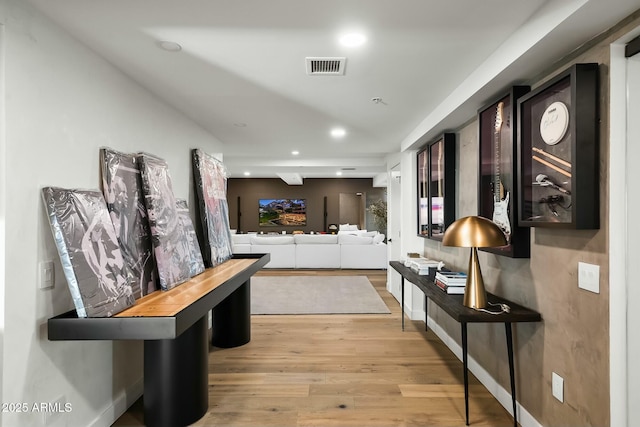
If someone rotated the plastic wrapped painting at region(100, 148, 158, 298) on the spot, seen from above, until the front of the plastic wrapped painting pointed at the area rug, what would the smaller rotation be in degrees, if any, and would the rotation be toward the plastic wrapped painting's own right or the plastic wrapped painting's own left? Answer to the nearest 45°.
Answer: approximately 90° to the plastic wrapped painting's own left

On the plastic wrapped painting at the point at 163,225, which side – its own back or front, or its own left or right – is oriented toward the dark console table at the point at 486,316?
front

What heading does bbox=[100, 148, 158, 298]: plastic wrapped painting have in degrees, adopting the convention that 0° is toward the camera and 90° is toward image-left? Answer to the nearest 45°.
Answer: approximately 315°

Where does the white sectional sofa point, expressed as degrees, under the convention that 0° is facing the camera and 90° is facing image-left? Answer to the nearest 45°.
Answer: approximately 180°

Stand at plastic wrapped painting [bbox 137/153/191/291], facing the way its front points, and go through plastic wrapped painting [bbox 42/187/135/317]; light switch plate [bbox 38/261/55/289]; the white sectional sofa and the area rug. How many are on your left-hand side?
2

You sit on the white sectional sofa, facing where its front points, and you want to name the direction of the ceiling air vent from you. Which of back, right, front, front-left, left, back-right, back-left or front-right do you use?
back

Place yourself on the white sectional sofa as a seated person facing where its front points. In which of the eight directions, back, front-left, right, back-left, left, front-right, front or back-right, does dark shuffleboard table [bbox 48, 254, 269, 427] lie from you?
back

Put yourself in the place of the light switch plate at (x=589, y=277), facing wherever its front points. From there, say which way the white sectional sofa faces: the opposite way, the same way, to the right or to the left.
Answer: to the right

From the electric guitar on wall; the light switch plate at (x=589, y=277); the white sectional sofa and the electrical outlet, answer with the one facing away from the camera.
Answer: the white sectional sofa

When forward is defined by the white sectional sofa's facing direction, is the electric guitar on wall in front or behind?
behind

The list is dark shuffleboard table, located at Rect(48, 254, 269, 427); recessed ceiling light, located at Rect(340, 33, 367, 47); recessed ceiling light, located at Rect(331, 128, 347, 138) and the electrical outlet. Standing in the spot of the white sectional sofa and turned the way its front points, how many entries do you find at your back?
4

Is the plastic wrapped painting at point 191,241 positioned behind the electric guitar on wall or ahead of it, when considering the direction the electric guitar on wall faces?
ahead

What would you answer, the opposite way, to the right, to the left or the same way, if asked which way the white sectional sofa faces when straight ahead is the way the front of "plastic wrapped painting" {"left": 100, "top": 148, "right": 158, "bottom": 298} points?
to the left

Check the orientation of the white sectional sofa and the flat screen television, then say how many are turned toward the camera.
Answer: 1

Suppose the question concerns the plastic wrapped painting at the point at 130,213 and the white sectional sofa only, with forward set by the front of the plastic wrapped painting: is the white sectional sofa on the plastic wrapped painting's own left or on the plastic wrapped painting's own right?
on the plastic wrapped painting's own left
